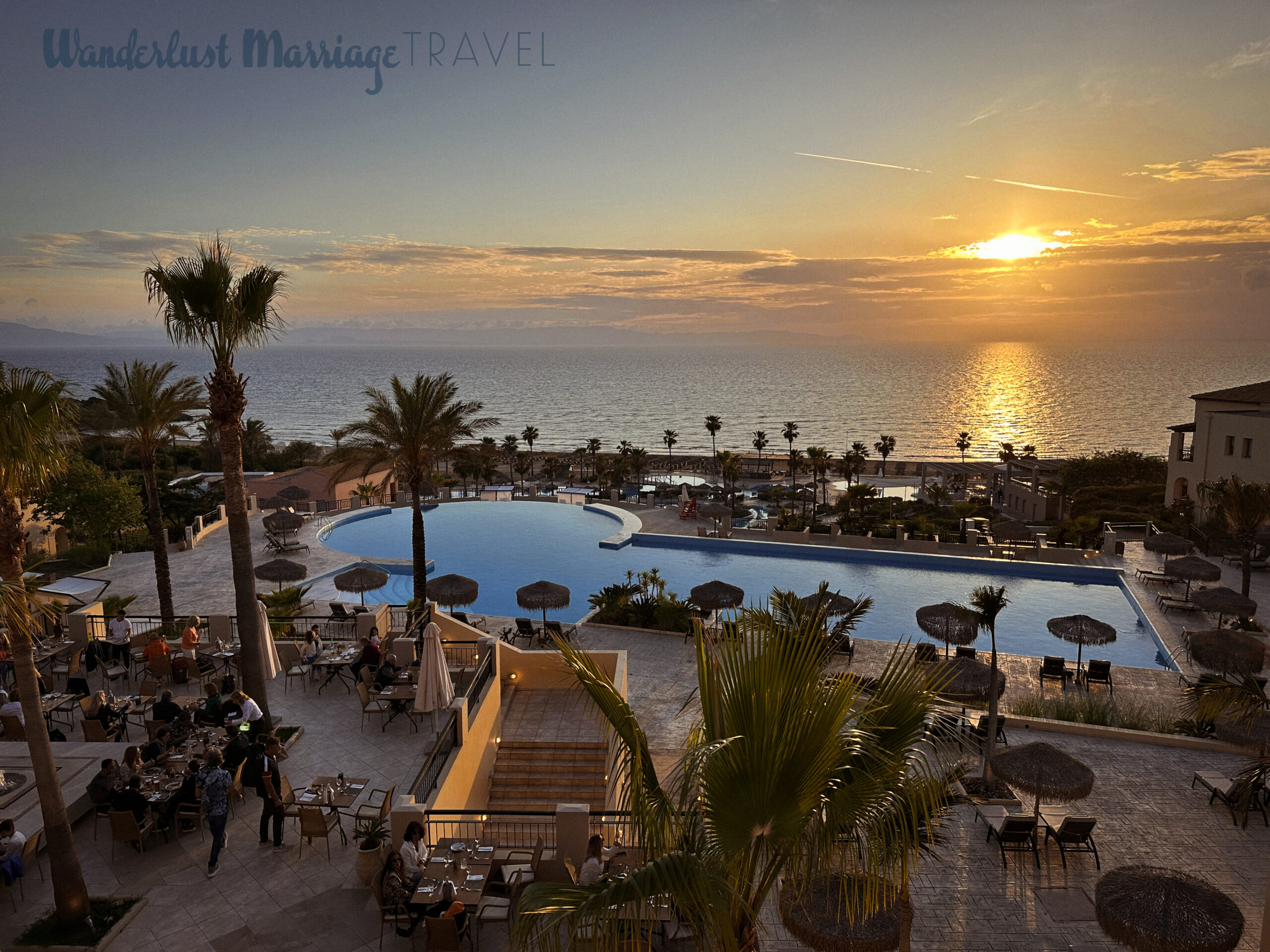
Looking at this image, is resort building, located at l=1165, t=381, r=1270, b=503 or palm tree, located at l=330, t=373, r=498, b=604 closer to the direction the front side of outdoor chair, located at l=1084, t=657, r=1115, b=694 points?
the resort building

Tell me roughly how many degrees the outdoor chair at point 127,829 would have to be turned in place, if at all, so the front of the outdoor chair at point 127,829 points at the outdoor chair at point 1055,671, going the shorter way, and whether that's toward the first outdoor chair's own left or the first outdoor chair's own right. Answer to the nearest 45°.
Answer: approximately 45° to the first outdoor chair's own right

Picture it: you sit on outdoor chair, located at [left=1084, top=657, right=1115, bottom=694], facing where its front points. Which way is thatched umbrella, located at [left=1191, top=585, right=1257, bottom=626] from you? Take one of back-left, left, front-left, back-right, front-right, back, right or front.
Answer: front-right

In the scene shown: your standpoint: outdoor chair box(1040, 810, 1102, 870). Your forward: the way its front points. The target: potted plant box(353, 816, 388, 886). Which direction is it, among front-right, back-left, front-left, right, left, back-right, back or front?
left

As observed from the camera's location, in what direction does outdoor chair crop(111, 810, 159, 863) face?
facing away from the viewer and to the right of the viewer

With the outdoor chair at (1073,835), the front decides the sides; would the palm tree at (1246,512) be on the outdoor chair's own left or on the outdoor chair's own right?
on the outdoor chair's own right

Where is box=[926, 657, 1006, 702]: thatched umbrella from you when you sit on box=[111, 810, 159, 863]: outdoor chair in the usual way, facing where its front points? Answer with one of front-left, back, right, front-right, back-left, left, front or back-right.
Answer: front-right

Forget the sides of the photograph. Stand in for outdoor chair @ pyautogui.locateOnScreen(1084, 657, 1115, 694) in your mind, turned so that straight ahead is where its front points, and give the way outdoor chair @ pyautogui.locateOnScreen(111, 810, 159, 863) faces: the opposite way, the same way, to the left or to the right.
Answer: the same way

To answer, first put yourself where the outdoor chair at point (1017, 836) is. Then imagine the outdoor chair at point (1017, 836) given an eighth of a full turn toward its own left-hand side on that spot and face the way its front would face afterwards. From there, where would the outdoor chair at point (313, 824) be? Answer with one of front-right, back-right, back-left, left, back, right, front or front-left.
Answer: front-left

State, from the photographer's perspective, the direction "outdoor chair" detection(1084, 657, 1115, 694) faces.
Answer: facing away from the viewer

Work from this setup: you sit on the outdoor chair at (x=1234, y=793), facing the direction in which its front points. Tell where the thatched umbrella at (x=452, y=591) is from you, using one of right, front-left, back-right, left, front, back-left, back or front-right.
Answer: front-left

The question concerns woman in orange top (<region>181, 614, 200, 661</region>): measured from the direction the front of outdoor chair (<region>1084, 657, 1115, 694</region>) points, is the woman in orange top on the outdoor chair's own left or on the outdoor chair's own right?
on the outdoor chair's own left

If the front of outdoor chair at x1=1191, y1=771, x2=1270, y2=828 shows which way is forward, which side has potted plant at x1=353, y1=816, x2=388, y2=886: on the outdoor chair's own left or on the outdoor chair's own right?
on the outdoor chair's own left

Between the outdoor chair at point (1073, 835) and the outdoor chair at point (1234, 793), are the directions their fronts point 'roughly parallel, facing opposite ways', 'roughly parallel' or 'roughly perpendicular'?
roughly parallel

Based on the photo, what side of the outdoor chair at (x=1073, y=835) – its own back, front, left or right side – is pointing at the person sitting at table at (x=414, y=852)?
left

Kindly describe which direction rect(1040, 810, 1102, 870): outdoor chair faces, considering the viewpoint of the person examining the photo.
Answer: facing away from the viewer and to the left of the viewer
